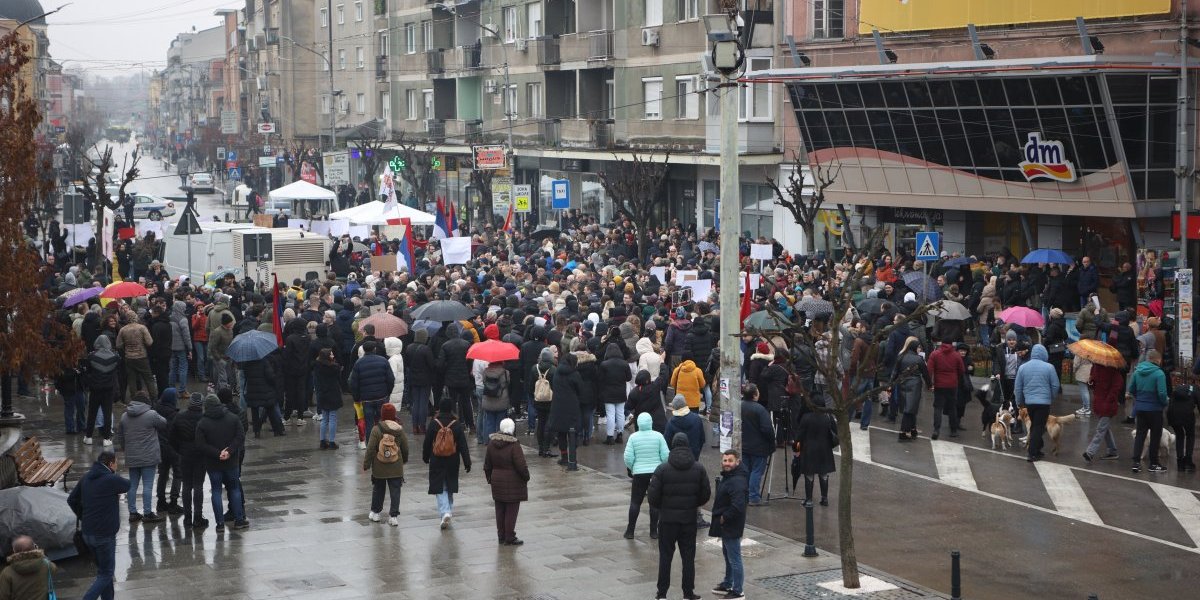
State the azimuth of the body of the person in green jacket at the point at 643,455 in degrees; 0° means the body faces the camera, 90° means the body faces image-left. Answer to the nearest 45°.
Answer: approximately 180°

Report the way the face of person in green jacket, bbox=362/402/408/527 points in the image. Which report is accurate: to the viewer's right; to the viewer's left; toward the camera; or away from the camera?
away from the camera

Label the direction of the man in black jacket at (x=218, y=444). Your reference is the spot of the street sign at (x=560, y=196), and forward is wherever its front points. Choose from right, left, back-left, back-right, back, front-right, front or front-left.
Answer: front

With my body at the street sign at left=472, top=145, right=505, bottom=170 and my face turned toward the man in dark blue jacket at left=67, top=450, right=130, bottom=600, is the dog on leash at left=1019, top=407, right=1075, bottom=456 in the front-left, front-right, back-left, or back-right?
front-left

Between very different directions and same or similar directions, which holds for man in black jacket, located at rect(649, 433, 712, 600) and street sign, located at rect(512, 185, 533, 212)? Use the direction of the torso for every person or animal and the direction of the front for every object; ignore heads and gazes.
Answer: very different directions

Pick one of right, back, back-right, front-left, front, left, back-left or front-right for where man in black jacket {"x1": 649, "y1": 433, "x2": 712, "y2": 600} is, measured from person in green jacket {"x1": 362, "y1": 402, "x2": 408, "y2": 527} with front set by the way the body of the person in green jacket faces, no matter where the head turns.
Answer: back-right

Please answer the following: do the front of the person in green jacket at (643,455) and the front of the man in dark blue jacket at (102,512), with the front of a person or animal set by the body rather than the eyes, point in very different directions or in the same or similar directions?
same or similar directions

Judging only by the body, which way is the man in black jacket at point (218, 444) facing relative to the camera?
away from the camera

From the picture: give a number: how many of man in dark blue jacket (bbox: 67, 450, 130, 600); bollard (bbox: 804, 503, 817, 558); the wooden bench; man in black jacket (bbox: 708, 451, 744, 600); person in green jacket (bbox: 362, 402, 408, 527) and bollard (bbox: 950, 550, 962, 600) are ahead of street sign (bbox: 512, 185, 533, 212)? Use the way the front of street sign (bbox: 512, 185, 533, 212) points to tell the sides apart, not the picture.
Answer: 6

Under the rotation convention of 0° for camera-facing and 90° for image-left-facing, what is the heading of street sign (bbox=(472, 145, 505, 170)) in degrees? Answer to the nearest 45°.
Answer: approximately 0°

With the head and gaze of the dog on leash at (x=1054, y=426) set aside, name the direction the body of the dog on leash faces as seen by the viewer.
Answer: to the viewer's left

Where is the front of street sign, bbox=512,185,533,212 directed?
toward the camera
